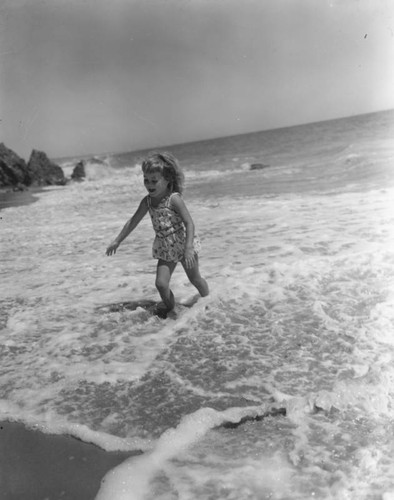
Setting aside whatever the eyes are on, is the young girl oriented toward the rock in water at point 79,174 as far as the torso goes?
no

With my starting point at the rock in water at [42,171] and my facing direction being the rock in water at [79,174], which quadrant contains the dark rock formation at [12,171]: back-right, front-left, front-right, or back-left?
back-right

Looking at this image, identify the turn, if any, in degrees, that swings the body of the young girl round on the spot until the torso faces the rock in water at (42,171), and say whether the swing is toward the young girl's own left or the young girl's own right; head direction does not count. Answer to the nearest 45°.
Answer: approximately 135° to the young girl's own right

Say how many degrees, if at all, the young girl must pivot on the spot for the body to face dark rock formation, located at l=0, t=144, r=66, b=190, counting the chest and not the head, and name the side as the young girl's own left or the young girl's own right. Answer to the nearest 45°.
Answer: approximately 135° to the young girl's own right

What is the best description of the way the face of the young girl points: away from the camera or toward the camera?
toward the camera

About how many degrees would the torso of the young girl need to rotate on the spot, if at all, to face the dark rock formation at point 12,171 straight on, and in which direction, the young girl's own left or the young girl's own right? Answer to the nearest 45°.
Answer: approximately 135° to the young girl's own right

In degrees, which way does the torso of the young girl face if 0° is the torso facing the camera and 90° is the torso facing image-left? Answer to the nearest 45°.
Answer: approximately 45°
